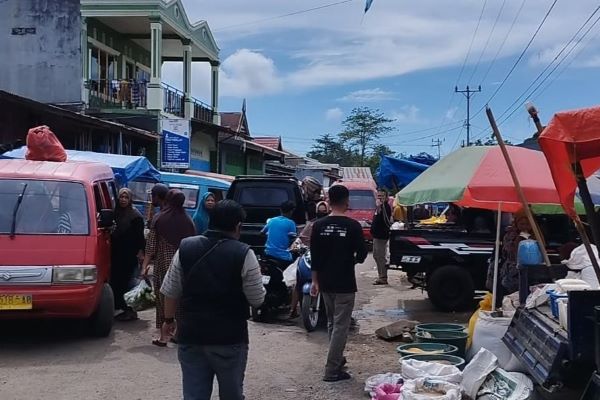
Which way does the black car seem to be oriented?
away from the camera

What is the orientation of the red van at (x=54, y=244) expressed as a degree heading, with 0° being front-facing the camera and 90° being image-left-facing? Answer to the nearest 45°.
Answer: approximately 0°

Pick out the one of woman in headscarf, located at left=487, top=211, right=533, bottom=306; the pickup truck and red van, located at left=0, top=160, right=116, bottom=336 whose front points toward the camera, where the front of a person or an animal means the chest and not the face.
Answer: the red van

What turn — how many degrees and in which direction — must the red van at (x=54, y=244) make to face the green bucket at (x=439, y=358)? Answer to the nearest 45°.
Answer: approximately 45° to its left

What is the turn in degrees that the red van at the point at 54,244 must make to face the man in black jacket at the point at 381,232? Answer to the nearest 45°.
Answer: approximately 135° to its left

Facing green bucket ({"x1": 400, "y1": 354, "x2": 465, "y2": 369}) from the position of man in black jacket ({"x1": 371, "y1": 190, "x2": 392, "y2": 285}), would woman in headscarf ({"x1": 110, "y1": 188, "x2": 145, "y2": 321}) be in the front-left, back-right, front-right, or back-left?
front-right
